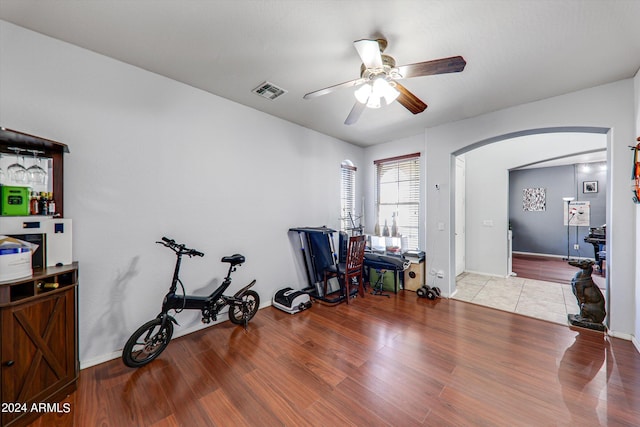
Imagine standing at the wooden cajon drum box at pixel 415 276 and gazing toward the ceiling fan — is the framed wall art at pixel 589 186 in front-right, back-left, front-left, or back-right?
back-left

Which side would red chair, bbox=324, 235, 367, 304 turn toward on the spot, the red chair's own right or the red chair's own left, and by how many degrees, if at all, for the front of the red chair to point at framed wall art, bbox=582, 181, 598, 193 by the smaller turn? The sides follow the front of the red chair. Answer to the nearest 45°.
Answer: approximately 90° to the red chair's own right

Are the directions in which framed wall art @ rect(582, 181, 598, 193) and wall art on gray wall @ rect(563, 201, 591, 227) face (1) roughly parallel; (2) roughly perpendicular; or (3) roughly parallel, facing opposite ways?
roughly parallel

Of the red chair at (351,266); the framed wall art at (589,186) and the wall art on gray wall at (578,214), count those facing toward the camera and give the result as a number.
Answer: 2

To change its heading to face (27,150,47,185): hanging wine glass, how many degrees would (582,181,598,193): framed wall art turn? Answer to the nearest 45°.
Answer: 0° — it already faces it

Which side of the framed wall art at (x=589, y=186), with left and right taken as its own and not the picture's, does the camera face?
front

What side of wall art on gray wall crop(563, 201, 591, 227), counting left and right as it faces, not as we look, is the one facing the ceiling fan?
front

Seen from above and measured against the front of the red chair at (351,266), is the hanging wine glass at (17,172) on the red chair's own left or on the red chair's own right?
on the red chair's own left

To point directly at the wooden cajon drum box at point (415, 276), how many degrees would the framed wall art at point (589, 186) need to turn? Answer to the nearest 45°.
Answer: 0° — it already faces it

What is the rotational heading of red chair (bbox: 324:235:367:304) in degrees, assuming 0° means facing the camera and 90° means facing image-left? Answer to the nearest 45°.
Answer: approximately 135°

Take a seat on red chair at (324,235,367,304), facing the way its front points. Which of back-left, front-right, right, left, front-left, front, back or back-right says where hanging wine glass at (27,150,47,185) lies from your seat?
left

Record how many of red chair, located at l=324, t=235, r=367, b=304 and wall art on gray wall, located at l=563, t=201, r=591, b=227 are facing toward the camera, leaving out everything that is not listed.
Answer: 1

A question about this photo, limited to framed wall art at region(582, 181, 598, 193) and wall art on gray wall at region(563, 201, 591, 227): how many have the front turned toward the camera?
2
